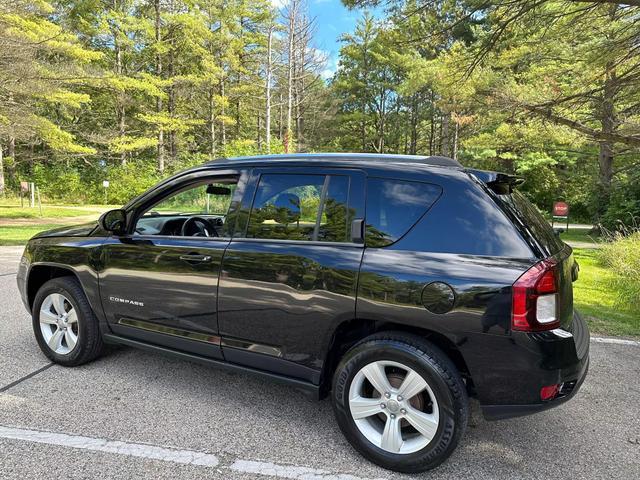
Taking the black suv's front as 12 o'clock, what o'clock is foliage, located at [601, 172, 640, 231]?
The foliage is roughly at 3 o'clock from the black suv.

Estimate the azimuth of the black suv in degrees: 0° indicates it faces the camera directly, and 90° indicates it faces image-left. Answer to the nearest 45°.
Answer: approximately 135°
